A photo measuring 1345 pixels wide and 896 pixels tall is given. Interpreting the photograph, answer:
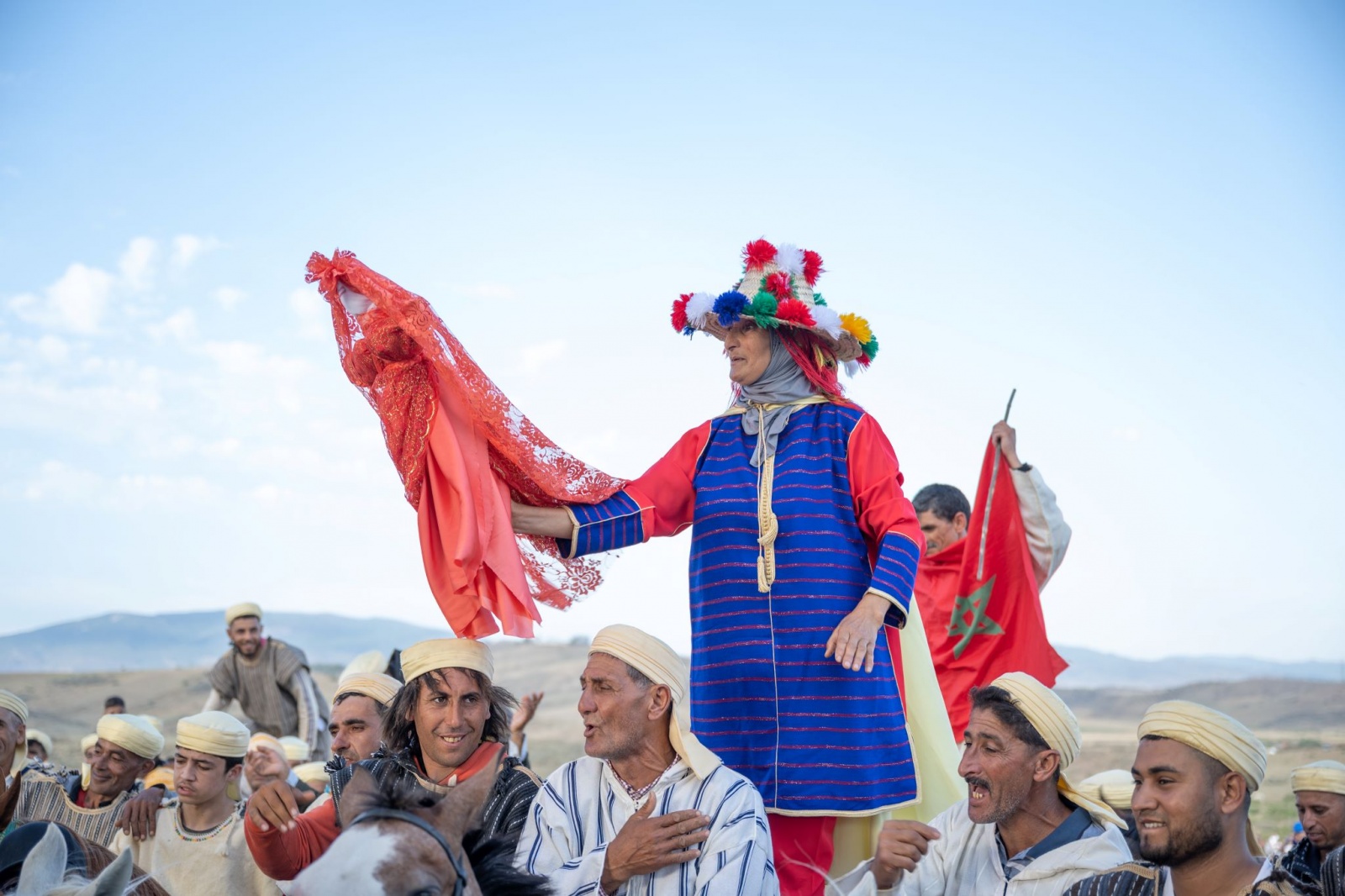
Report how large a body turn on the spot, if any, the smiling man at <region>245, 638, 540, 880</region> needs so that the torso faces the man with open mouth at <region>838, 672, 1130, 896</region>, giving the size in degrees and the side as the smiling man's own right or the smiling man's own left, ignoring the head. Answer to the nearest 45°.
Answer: approximately 45° to the smiling man's own left

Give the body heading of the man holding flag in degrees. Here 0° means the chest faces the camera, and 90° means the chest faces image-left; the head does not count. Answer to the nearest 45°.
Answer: approximately 45°

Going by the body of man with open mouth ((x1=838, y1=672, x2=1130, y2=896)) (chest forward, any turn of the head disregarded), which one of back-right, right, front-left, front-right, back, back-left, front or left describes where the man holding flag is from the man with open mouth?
back-right

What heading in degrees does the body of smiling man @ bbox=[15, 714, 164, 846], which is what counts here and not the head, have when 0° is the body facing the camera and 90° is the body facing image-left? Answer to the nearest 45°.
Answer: approximately 45°

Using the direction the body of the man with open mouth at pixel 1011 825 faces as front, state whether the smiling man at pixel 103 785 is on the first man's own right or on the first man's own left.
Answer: on the first man's own right

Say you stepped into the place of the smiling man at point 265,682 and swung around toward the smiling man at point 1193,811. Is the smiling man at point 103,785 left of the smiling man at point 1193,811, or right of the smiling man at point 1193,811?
right

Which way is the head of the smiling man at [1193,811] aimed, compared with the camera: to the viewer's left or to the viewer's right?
to the viewer's left

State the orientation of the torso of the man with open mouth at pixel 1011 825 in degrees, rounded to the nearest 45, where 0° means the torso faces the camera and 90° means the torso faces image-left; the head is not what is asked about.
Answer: approximately 45°

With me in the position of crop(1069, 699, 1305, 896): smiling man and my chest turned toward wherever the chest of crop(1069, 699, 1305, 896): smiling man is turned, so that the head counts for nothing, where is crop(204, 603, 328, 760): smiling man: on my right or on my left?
on my right

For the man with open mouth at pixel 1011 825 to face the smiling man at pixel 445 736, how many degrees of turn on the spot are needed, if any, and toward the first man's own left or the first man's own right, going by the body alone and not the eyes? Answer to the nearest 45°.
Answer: approximately 45° to the first man's own right
